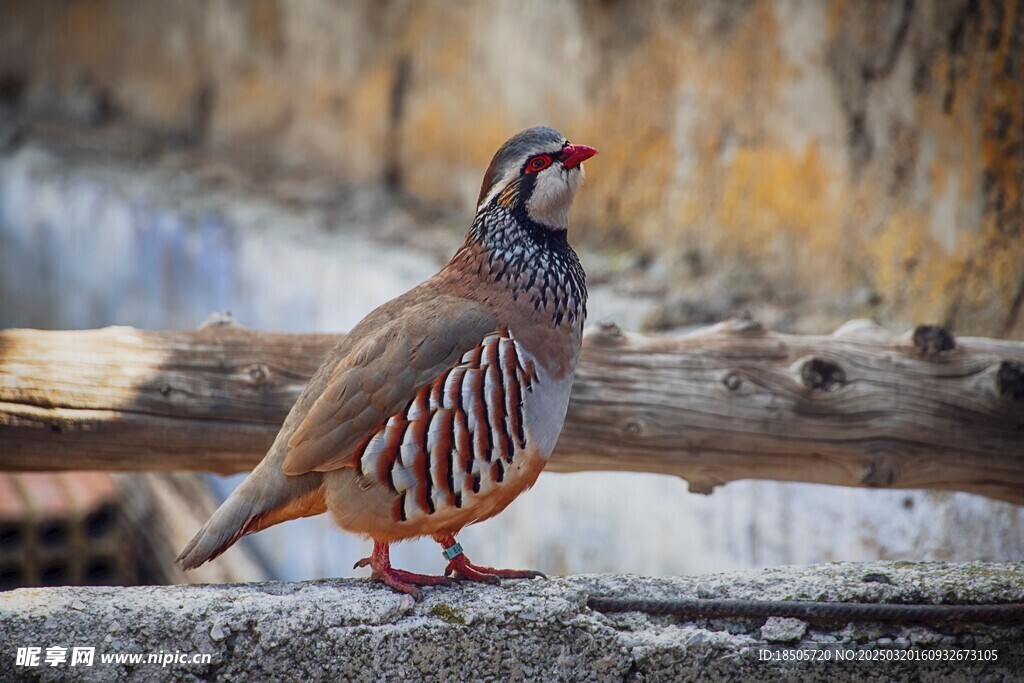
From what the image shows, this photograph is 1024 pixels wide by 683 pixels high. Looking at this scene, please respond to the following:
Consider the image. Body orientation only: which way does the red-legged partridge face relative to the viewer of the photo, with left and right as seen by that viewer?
facing to the right of the viewer
